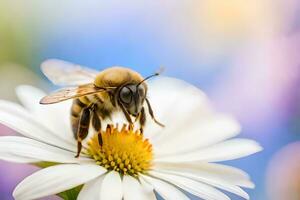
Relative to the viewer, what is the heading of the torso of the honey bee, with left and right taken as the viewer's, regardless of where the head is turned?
facing the viewer and to the right of the viewer
